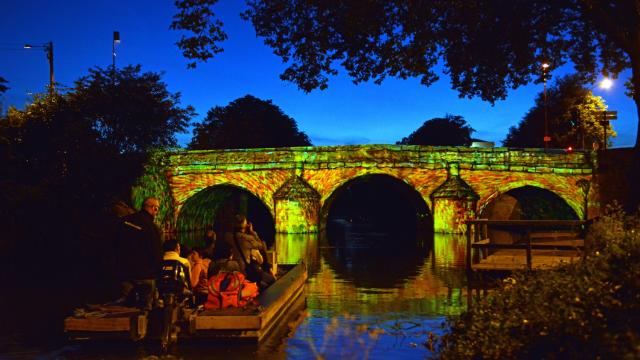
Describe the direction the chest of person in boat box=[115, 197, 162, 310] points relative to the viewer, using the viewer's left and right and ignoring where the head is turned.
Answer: facing away from the viewer and to the right of the viewer

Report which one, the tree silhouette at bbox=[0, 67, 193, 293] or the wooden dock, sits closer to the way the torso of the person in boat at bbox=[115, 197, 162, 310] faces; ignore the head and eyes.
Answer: the wooden dock

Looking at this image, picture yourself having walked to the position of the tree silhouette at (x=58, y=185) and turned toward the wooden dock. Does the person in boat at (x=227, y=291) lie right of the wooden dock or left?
right

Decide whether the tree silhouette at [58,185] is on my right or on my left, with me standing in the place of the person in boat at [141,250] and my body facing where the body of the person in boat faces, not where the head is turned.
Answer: on my left

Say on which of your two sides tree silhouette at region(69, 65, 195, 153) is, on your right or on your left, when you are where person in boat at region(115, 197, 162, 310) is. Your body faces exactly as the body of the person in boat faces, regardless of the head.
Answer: on your left

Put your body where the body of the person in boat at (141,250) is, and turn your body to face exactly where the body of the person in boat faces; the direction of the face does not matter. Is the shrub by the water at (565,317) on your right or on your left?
on your right

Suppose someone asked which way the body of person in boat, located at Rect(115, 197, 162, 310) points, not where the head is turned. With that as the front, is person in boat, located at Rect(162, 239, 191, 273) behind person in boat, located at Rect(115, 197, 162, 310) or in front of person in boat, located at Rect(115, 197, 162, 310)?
in front

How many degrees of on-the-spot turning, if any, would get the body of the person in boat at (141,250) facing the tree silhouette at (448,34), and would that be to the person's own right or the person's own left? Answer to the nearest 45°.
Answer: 0° — they already face it

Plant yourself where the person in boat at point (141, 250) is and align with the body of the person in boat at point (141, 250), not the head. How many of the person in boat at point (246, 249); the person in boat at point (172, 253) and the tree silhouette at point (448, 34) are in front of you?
3

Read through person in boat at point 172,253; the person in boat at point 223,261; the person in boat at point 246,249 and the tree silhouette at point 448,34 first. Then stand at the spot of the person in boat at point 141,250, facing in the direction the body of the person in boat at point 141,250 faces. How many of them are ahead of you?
4
